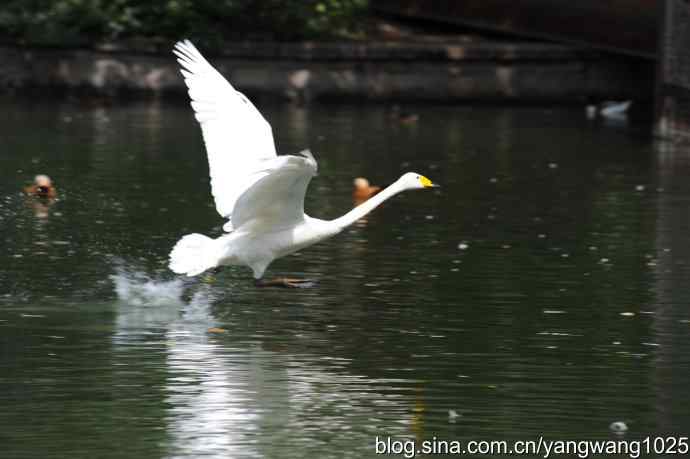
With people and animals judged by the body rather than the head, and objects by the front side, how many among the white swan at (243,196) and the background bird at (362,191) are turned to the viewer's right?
1

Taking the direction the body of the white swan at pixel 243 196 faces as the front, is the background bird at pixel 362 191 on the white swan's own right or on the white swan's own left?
on the white swan's own left

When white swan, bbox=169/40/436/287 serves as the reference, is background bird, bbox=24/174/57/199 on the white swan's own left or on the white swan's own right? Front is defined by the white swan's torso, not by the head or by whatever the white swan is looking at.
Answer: on the white swan's own left

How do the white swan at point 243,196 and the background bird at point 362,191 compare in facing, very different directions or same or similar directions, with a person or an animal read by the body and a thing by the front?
very different directions

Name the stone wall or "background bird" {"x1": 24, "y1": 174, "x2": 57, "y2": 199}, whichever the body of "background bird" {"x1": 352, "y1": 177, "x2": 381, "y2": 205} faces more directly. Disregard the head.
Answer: the background bird

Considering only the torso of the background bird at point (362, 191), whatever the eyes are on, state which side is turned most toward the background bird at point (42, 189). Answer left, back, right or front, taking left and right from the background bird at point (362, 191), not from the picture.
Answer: front

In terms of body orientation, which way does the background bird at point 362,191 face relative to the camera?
to the viewer's left

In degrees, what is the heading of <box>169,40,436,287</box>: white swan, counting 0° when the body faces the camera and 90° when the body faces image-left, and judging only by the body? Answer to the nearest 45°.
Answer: approximately 270°

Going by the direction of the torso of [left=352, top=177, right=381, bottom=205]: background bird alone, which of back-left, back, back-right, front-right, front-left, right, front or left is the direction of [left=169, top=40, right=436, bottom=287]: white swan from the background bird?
left

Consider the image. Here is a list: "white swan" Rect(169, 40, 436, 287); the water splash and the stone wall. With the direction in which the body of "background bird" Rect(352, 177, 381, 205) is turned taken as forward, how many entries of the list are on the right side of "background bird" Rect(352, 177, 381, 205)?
1

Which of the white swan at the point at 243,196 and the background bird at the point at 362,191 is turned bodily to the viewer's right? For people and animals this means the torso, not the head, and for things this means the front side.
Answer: the white swan

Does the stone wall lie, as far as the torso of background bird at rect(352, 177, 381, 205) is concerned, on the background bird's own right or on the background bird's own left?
on the background bird's own right
